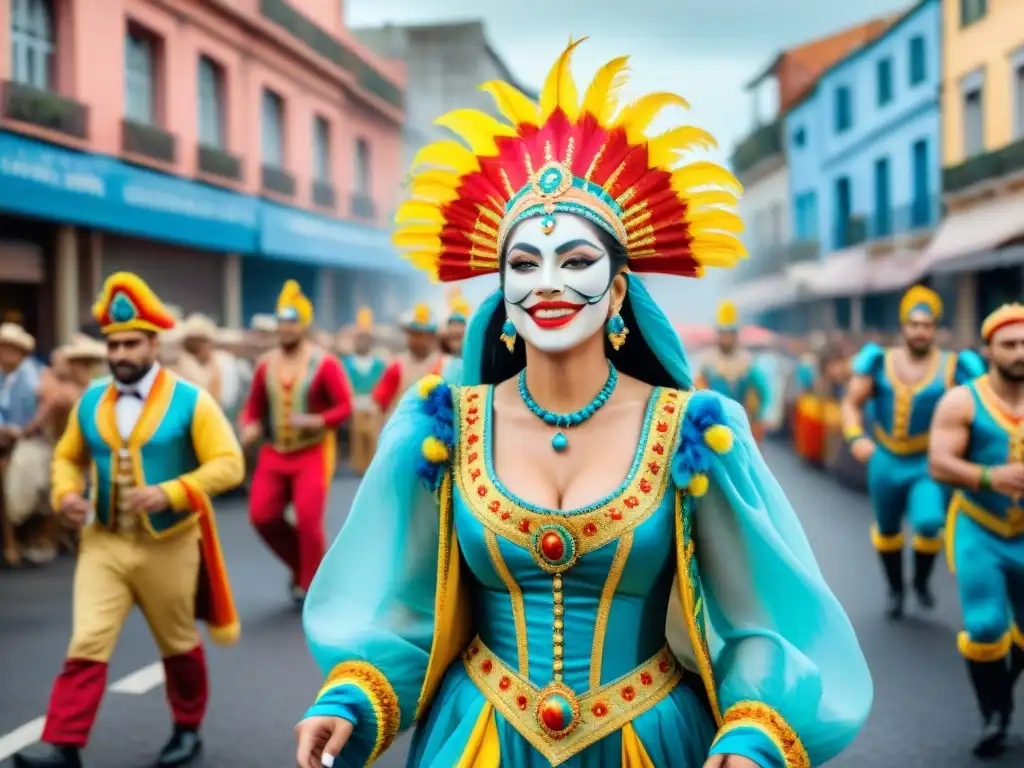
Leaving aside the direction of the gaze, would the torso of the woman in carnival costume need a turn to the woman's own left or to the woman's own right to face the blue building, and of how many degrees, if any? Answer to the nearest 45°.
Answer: approximately 180°

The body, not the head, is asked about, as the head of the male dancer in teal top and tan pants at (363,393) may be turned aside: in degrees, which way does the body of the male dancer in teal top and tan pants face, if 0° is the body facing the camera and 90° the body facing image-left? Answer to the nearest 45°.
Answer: approximately 0°

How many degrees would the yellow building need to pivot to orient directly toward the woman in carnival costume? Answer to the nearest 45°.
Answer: approximately 45° to its left

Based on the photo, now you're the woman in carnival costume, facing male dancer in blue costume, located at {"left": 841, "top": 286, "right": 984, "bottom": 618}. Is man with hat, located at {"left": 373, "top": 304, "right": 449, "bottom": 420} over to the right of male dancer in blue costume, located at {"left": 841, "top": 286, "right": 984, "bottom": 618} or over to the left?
left

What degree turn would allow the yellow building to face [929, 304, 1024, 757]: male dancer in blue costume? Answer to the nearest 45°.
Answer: approximately 45° to its left

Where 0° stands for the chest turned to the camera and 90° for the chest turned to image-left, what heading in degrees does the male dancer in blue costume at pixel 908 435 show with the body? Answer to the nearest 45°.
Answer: approximately 0°

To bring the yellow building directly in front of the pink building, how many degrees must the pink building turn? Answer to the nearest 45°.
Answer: approximately 45° to its left

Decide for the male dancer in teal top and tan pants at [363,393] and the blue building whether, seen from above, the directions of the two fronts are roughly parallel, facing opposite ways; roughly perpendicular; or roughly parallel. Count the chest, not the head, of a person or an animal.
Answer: roughly perpendicular

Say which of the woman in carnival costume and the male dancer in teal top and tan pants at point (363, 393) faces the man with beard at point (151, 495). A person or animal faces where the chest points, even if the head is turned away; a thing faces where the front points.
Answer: the male dancer in teal top and tan pants
